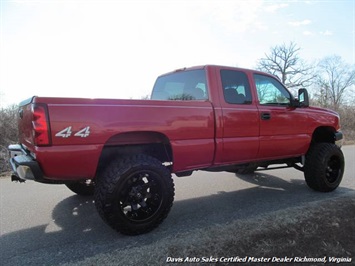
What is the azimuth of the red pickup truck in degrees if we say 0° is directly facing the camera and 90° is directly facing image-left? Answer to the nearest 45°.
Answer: approximately 225°
